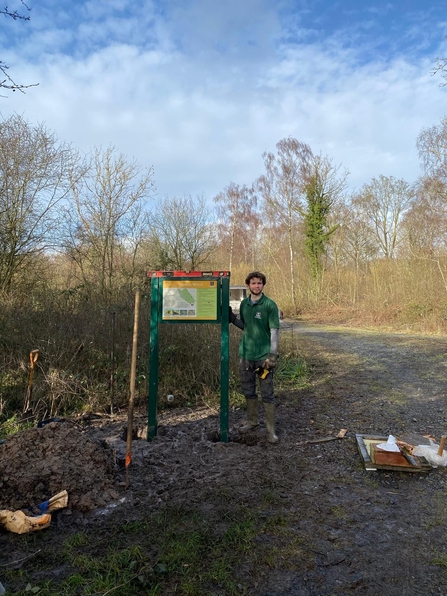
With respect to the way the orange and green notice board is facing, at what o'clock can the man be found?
The man is roughly at 9 o'clock from the orange and green notice board.

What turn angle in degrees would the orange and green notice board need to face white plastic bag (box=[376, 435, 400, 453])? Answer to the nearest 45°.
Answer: approximately 45° to its left

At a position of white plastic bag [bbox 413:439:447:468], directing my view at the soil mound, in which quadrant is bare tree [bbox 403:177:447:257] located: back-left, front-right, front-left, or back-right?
back-right

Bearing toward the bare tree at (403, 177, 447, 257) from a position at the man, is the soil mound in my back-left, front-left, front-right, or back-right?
back-left

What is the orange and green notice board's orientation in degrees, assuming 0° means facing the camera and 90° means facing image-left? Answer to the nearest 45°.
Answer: approximately 0°

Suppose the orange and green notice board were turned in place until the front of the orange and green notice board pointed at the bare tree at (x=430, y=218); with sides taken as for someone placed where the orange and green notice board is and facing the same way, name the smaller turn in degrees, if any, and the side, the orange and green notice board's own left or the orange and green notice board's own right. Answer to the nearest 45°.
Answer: approximately 135° to the orange and green notice board's own left

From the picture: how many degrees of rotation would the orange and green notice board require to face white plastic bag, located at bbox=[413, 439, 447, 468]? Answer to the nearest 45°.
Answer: approximately 90° to its left
